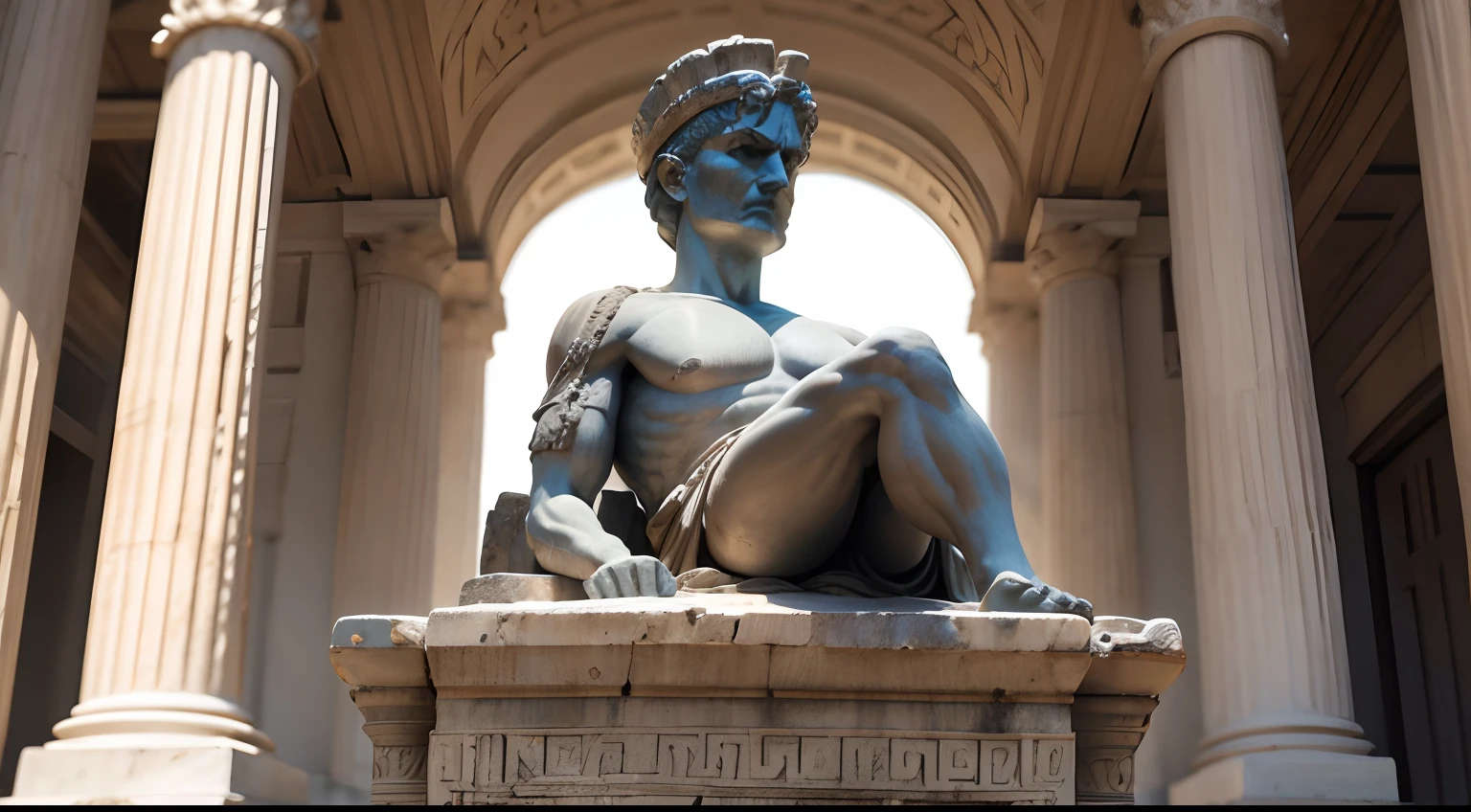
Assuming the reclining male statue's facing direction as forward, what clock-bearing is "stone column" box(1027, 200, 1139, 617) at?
The stone column is roughly at 8 o'clock from the reclining male statue.

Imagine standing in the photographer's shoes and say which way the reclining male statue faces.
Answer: facing the viewer and to the right of the viewer

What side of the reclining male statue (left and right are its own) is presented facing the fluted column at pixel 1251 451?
left

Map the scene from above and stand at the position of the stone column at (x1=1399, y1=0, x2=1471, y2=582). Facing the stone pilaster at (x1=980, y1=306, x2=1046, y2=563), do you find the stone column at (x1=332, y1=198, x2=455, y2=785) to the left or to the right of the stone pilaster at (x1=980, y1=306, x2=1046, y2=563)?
left

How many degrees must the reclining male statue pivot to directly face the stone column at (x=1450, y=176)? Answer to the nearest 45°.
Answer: approximately 90° to its left

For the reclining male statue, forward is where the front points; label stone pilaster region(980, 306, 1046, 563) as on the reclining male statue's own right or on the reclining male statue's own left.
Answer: on the reclining male statue's own left
